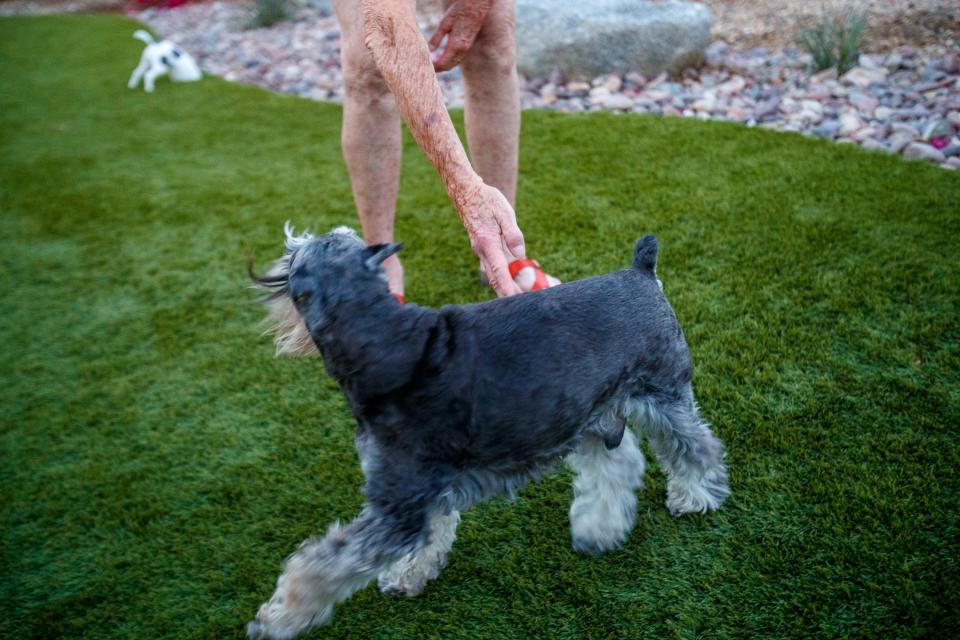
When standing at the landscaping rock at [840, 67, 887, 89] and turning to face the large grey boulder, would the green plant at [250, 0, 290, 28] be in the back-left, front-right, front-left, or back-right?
front-right

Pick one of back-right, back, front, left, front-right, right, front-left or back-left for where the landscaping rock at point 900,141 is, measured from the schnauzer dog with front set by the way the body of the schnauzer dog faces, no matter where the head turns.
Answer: back-right

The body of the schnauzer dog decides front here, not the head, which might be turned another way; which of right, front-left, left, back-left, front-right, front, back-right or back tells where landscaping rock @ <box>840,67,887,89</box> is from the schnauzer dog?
back-right

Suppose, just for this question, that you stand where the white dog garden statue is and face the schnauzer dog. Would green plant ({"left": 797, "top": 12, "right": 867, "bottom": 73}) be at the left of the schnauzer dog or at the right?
left

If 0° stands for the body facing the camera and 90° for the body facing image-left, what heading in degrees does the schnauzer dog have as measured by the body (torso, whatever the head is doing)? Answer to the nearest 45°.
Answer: approximately 90°

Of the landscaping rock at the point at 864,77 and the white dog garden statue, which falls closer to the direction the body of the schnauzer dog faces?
the white dog garden statue

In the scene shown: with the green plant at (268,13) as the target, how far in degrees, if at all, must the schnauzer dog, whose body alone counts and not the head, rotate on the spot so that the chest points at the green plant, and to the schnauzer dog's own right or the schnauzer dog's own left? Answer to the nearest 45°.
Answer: approximately 90° to the schnauzer dog's own right

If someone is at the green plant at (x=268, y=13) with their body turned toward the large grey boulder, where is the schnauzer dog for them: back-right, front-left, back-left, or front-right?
front-right

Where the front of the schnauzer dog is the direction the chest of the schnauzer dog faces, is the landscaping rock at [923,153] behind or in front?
behind

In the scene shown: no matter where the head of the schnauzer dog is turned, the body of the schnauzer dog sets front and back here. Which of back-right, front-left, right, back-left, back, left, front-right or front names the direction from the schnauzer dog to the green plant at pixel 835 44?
back-right

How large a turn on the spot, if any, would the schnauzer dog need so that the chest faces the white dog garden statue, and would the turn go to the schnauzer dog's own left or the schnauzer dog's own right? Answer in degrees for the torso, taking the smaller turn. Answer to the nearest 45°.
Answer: approximately 45° to the schnauzer dog's own right

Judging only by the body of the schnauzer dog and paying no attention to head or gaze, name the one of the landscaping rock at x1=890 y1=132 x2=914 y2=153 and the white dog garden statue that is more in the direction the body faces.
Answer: the white dog garden statue
